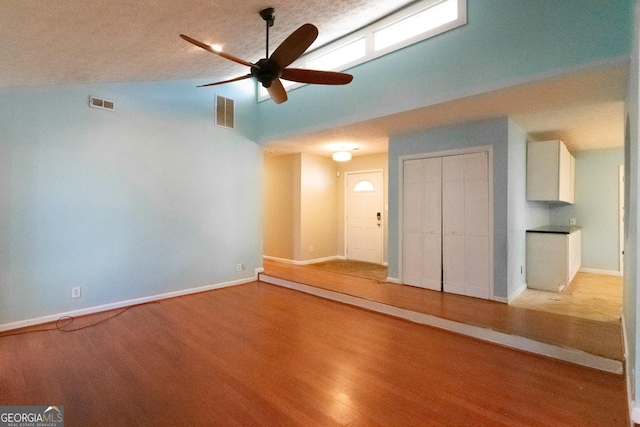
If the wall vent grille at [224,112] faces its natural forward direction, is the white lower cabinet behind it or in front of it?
in front

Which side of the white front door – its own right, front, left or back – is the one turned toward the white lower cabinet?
left

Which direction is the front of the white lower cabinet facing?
to the viewer's right

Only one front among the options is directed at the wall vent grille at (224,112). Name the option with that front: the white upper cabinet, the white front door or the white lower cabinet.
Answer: the white front door

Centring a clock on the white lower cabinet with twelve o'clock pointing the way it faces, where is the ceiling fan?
The ceiling fan is roughly at 4 o'clock from the white lower cabinet.

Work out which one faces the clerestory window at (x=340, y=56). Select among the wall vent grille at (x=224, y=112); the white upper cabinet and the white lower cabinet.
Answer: the wall vent grille

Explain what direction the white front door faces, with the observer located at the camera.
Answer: facing the viewer and to the left of the viewer

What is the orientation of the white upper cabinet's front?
to the viewer's right

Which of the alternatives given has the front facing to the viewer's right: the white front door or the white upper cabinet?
the white upper cabinet
